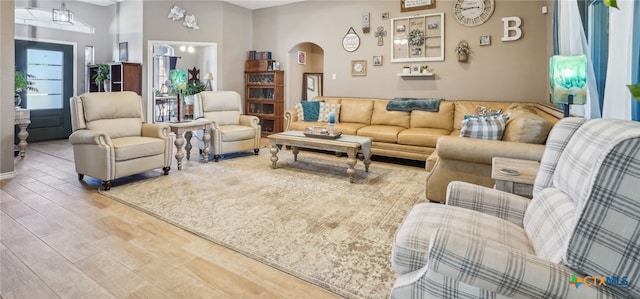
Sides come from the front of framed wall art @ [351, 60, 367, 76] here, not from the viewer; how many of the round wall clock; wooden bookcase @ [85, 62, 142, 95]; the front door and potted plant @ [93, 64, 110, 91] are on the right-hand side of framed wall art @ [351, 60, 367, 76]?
3

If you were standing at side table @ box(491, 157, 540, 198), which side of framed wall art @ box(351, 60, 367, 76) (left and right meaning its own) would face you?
front

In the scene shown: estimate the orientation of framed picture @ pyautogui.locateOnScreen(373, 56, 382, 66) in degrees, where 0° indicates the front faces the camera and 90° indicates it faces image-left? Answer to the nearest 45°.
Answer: approximately 0°

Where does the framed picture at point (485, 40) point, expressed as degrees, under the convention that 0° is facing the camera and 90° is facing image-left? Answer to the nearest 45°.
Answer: approximately 0°

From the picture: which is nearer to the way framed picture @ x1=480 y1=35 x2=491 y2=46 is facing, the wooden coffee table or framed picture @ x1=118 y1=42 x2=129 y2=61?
the wooden coffee table

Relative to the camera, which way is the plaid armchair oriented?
to the viewer's left

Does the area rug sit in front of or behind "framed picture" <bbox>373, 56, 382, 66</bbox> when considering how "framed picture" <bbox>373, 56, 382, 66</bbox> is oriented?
in front
